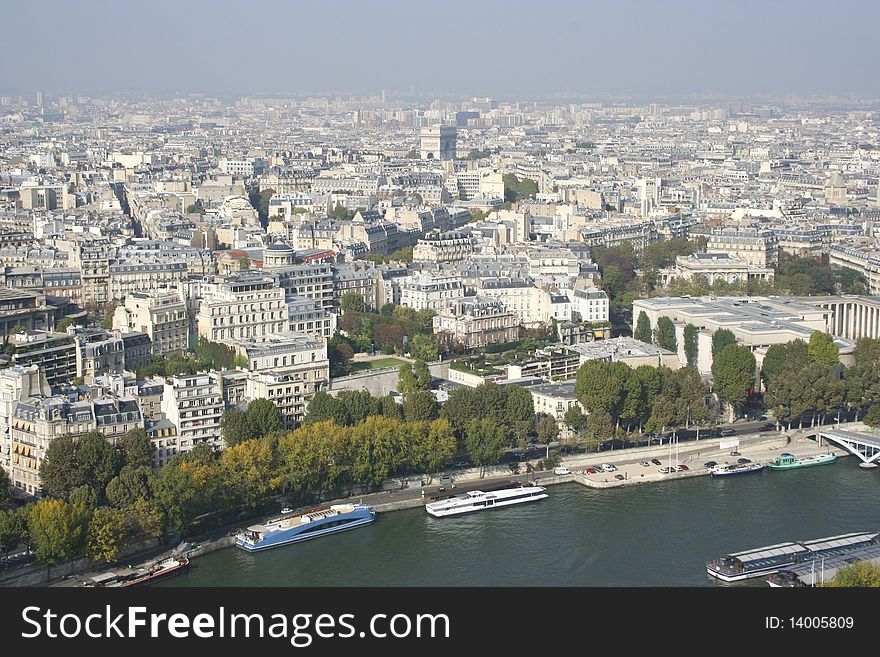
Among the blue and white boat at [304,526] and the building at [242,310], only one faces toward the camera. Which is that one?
the building

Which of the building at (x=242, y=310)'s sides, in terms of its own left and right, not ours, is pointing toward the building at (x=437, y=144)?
back

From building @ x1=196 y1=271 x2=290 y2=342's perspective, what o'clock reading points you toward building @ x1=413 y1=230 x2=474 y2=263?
building @ x1=413 y1=230 x2=474 y2=263 is roughly at 7 o'clock from building @ x1=196 y1=271 x2=290 y2=342.

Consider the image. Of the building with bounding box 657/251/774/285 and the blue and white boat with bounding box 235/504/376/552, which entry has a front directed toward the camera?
the building

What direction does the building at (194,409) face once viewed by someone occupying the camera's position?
facing the viewer and to the right of the viewer

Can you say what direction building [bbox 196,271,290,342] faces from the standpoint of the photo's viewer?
facing the viewer

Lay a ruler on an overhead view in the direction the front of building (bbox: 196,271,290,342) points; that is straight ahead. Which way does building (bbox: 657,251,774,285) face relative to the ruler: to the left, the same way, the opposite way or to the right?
the same way

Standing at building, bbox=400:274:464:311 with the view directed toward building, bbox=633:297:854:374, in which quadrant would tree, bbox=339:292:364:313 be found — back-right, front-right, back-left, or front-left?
back-right

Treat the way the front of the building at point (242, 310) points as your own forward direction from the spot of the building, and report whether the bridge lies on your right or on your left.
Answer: on your left

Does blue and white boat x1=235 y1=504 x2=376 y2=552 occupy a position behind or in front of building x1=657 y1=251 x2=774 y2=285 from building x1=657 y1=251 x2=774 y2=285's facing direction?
in front

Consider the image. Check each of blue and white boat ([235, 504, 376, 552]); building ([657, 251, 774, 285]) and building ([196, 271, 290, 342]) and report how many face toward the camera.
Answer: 2

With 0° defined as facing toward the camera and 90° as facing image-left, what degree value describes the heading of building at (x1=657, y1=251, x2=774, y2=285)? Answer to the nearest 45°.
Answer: approximately 0°

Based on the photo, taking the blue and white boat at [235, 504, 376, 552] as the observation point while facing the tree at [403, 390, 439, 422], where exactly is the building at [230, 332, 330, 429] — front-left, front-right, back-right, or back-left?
front-left

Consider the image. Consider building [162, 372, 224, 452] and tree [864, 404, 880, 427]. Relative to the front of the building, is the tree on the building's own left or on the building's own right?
on the building's own left

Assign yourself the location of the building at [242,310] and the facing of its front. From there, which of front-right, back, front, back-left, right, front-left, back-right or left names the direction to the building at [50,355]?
front-right

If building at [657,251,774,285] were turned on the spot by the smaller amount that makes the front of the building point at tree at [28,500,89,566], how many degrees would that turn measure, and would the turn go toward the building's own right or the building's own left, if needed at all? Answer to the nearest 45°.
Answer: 0° — it already faces it

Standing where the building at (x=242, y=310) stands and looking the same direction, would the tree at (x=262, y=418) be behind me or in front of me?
in front

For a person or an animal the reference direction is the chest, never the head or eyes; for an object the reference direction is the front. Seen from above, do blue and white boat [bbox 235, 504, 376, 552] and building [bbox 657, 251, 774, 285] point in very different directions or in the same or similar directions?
very different directions
